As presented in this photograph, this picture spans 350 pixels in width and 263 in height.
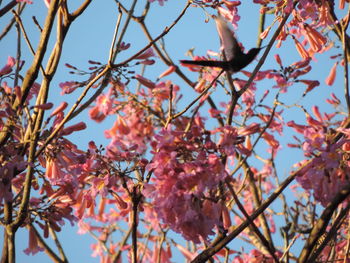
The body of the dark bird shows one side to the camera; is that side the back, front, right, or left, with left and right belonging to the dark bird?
right
